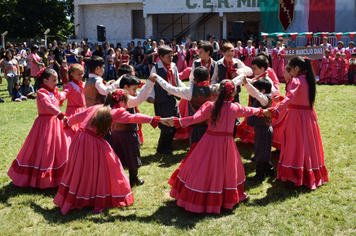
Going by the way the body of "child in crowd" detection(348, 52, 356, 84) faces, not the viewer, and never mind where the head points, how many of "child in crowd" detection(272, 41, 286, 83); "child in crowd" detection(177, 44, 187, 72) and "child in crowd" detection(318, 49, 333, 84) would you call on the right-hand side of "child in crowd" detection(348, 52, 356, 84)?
3

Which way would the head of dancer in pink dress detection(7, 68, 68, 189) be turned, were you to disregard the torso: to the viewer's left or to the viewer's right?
to the viewer's right

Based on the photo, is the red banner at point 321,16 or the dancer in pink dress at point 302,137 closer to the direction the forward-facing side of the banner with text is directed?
the dancer in pink dress

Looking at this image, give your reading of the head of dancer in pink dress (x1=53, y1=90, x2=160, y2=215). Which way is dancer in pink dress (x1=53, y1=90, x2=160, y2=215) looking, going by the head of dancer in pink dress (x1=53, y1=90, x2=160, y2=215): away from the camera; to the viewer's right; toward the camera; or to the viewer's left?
away from the camera

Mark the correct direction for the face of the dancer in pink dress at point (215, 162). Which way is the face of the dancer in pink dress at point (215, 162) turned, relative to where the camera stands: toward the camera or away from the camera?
away from the camera

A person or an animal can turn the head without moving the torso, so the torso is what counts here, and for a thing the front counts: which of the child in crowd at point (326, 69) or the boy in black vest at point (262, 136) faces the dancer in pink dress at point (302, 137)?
the child in crowd

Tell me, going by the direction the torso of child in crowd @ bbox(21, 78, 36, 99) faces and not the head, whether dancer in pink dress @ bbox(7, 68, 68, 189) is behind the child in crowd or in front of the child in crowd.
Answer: in front

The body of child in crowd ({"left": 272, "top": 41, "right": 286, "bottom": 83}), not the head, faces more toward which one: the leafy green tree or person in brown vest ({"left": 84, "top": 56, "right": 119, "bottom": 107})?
the person in brown vest

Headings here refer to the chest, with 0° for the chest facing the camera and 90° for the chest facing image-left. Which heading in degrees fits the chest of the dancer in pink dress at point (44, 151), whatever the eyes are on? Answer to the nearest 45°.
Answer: approximately 270°

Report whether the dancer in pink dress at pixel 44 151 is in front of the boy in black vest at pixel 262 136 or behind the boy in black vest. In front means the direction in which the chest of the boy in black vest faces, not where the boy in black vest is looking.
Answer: in front
